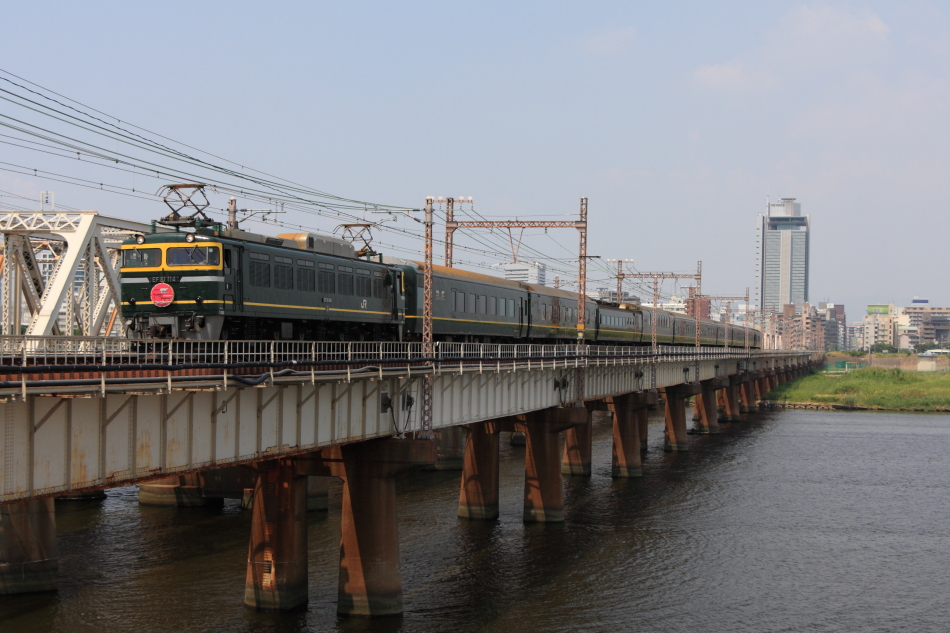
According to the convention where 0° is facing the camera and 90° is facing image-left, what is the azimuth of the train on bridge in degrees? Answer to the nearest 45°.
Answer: approximately 45°
